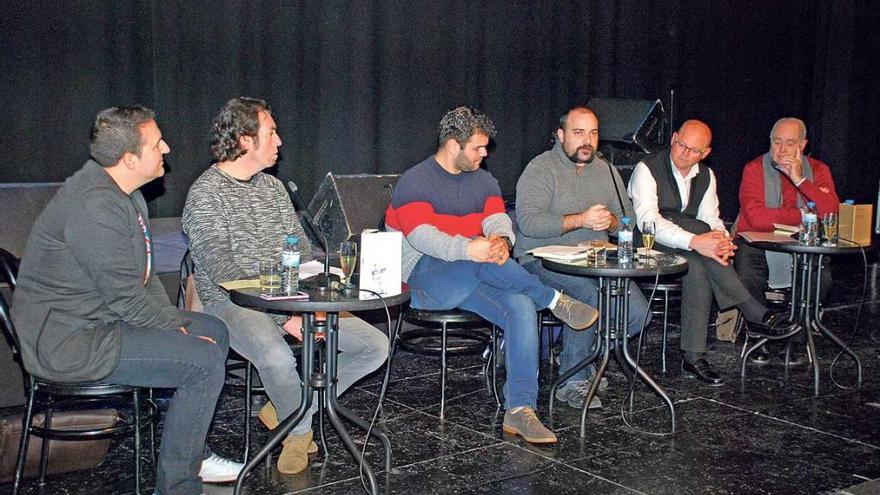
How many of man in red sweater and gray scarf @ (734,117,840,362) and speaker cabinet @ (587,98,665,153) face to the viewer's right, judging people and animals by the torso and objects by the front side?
0

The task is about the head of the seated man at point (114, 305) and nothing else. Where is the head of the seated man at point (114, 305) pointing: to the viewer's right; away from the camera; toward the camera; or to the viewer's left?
to the viewer's right

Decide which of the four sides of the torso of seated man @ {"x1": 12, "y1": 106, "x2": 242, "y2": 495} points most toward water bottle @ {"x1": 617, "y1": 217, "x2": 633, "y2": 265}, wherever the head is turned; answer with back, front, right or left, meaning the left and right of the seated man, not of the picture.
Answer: front

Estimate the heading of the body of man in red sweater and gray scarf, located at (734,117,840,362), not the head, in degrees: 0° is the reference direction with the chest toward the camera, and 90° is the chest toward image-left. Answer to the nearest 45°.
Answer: approximately 0°

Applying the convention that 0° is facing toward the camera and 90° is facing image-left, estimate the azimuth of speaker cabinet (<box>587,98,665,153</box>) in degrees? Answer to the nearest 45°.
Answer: approximately 45°

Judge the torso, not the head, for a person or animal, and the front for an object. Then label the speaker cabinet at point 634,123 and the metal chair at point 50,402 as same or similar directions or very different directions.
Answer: very different directions

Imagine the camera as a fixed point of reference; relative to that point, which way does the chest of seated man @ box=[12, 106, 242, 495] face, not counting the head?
to the viewer's right

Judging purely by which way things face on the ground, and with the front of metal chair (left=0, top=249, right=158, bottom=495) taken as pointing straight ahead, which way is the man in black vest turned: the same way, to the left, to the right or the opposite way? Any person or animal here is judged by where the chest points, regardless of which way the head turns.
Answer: to the right

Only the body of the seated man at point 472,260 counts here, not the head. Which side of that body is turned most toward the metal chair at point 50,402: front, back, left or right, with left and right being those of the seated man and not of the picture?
right

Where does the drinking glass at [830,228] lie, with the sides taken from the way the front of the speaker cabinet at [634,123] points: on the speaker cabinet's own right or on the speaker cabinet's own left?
on the speaker cabinet's own left

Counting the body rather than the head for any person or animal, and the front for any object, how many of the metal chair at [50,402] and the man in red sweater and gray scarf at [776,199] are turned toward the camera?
1

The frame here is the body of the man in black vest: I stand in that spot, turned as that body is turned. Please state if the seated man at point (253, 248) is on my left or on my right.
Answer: on my right

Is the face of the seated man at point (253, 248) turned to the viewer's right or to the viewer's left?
to the viewer's right

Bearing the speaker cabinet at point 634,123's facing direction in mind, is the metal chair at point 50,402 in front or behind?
in front

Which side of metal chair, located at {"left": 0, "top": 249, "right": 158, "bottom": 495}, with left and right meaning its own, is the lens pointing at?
right
